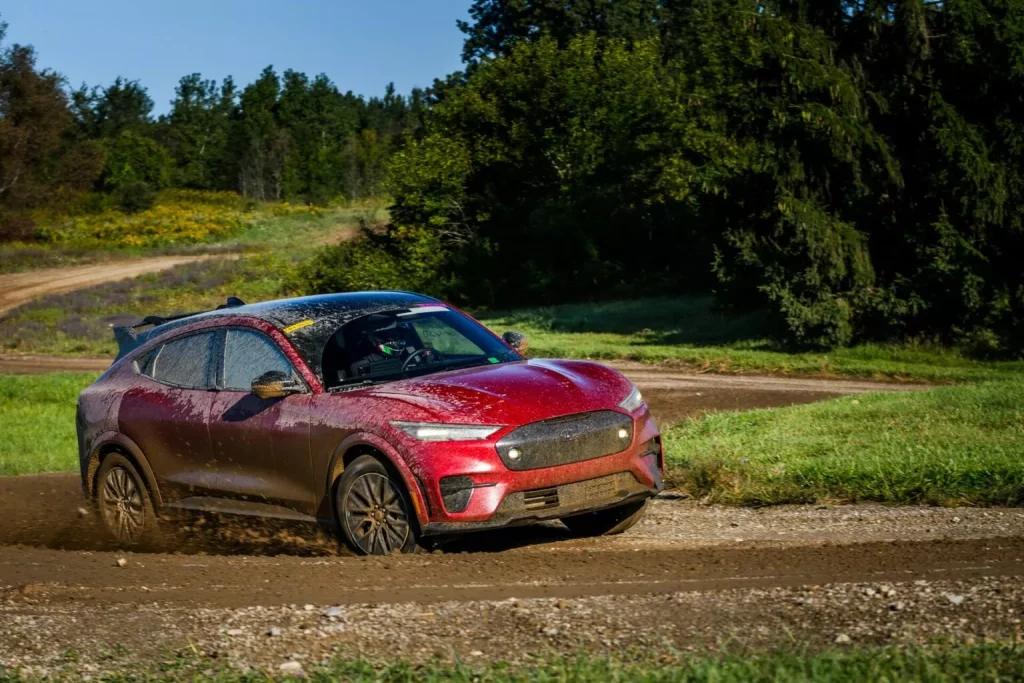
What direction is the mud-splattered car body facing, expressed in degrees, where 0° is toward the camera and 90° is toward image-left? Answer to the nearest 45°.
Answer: approximately 315°

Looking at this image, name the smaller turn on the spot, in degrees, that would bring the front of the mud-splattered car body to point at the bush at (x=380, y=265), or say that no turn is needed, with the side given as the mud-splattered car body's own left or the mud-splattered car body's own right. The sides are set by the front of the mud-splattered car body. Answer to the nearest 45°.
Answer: approximately 135° to the mud-splattered car body's own left
